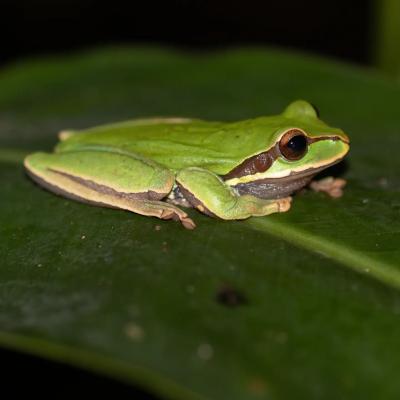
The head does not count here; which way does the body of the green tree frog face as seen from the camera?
to the viewer's right
